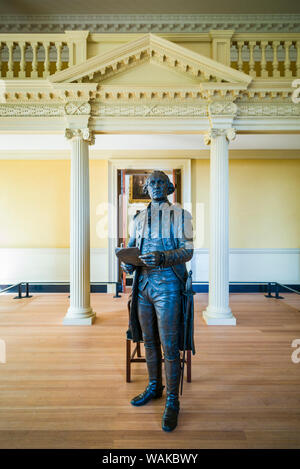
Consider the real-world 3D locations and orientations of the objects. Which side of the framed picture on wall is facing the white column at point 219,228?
front

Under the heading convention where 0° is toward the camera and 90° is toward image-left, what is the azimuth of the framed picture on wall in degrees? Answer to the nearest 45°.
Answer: approximately 0°

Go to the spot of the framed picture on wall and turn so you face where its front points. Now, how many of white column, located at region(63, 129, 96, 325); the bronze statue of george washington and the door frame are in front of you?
3

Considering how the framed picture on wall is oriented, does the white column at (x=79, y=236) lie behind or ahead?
ahead

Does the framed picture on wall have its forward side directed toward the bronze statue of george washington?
yes

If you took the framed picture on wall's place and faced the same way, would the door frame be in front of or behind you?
in front

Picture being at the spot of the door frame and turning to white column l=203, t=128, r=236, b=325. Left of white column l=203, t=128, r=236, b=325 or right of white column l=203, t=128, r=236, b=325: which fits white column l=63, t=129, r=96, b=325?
right
